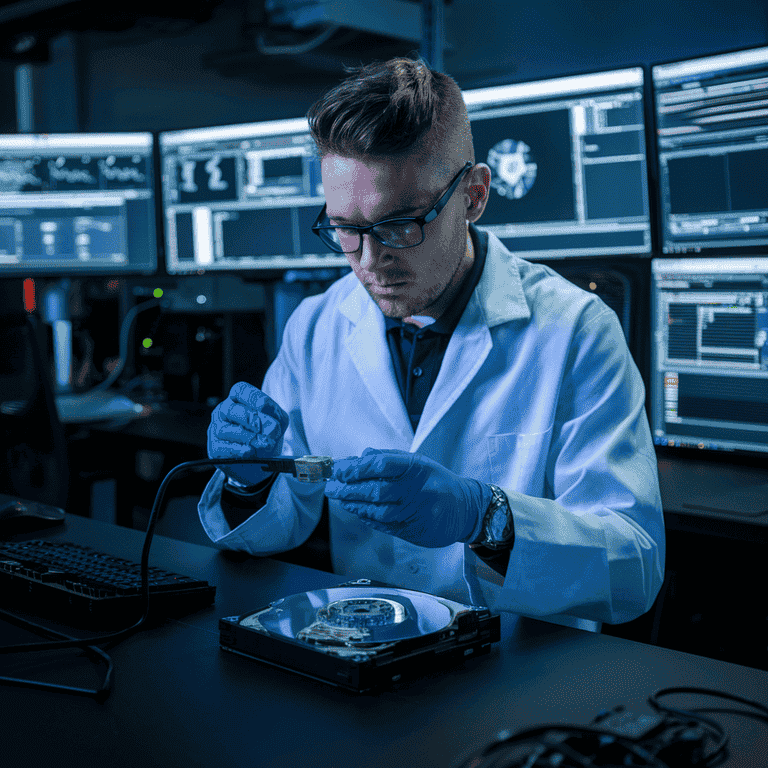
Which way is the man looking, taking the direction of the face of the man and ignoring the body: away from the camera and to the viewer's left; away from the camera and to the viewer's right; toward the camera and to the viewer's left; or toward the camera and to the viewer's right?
toward the camera and to the viewer's left

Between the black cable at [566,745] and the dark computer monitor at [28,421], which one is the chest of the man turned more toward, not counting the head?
the black cable

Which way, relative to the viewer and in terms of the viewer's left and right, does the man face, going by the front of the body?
facing the viewer and to the left of the viewer

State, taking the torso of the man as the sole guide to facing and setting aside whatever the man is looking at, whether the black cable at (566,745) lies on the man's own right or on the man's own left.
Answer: on the man's own left

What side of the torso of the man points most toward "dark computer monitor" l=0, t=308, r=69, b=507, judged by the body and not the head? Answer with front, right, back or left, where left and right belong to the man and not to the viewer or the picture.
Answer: right

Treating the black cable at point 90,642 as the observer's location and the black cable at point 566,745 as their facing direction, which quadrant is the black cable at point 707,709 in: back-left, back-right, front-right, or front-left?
front-left

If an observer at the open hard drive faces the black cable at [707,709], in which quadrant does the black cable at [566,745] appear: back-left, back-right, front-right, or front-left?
front-right

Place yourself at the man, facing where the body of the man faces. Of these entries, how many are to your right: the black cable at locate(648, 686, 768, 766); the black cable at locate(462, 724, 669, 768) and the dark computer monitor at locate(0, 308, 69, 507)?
1

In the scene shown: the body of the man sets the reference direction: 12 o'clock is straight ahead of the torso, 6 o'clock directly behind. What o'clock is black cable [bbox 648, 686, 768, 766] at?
The black cable is roughly at 10 o'clock from the man.
